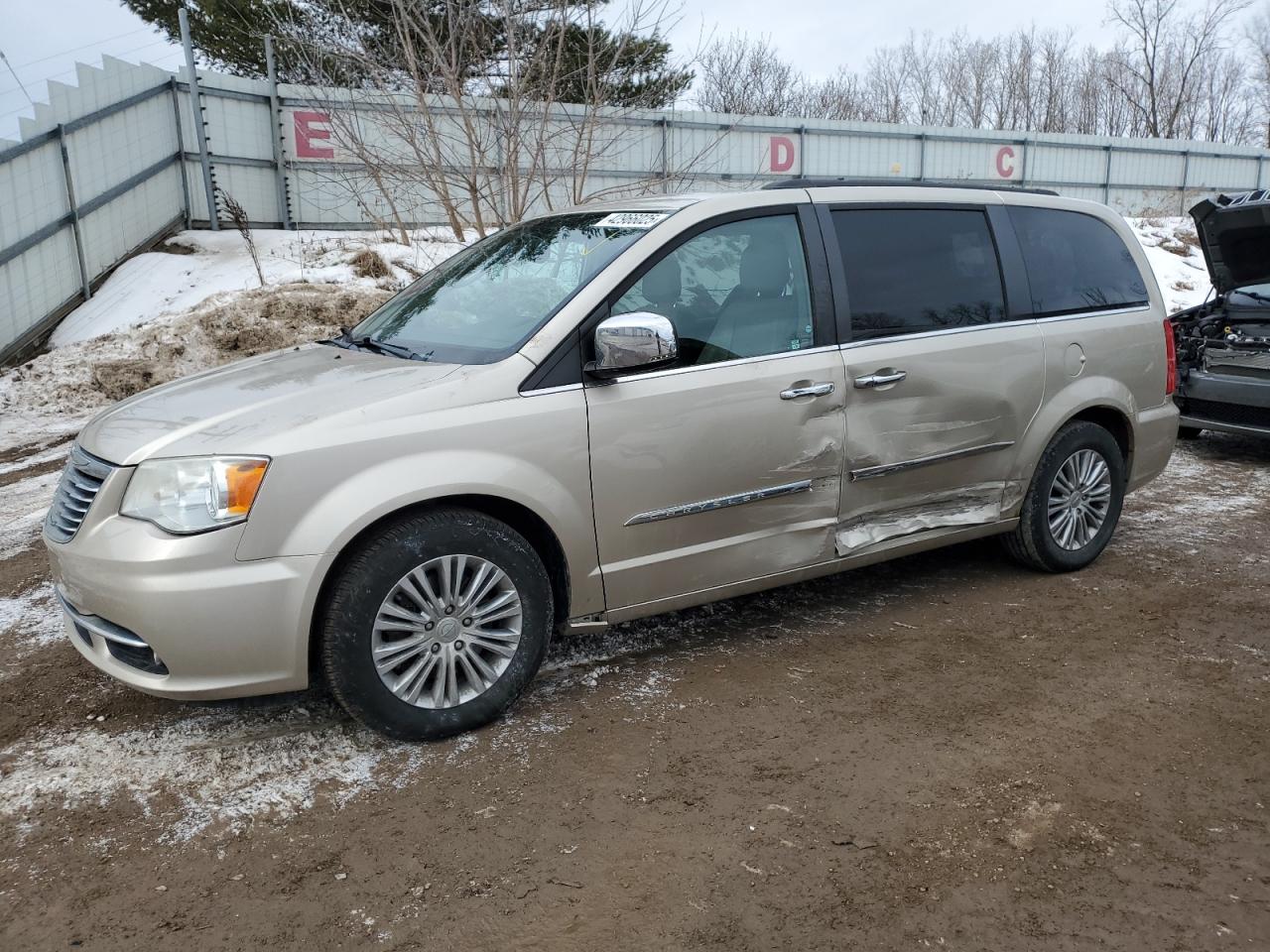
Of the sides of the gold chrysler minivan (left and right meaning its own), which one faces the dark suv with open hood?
back

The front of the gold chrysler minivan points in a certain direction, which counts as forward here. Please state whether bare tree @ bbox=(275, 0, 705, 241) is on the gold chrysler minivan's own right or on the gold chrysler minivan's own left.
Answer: on the gold chrysler minivan's own right

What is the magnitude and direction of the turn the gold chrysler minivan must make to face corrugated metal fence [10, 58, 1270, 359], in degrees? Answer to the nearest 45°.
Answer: approximately 135° to its right

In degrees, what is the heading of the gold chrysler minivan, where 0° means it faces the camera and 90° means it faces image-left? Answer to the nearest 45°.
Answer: approximately 45°
